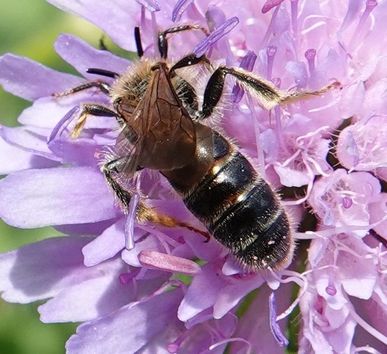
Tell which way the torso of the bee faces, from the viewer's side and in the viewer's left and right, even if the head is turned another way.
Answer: facing away from the viewer and to the left of the viewer
